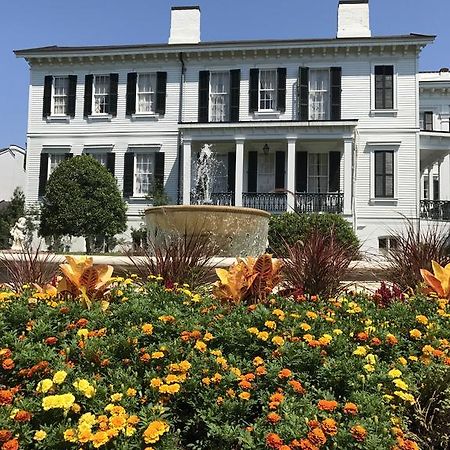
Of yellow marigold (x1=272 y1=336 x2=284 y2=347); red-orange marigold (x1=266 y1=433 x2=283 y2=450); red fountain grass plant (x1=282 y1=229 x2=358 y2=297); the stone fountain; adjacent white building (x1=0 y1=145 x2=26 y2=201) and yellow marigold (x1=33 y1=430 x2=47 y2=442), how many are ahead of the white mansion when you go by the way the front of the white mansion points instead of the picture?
5

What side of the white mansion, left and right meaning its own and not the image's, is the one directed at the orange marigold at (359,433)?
front

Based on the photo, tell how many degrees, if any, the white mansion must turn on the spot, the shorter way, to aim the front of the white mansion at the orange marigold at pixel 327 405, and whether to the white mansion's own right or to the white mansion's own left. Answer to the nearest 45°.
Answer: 0° — it already faces it

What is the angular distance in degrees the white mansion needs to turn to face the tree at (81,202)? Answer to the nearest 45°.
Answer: approximately 45° to its right

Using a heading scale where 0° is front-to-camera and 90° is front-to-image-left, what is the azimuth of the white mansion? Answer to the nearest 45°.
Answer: approximately 0°

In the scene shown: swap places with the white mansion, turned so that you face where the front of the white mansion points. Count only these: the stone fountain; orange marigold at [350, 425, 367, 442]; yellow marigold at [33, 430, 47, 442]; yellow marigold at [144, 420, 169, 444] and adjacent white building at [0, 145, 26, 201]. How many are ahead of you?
4

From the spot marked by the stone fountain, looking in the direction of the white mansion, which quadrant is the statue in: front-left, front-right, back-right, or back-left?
front-left

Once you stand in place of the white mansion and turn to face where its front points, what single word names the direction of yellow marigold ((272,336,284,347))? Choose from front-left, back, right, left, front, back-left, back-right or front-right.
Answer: front

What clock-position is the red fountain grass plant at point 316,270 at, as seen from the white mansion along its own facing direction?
The red fountain grass plant is roughly at 12 o'clock from the white mansion.

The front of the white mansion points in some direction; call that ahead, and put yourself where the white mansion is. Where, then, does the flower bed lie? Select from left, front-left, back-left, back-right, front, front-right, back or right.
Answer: front

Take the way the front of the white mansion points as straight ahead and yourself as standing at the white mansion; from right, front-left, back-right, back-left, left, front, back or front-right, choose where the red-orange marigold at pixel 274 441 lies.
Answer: front

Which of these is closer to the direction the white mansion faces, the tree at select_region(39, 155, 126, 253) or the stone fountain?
the stone fountain
